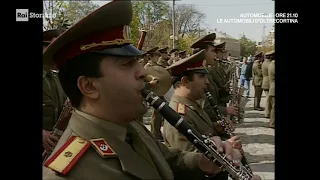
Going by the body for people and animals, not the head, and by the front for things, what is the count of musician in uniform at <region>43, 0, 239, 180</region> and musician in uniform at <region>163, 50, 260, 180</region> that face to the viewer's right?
2

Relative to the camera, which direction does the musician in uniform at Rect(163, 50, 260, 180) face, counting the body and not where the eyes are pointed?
to the viewer's right

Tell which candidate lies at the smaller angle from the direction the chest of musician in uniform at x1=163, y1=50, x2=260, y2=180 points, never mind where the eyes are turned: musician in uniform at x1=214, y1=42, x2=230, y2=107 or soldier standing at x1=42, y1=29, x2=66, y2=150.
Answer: the musician in uniform

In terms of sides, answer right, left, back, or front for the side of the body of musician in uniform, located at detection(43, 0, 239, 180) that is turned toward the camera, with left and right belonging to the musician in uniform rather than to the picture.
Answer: right

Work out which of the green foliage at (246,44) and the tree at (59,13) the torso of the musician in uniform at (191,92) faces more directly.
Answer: the green foliage

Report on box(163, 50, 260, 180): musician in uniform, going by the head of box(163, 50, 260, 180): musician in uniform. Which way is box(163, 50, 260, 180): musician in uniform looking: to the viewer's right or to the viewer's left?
to the viewer's right

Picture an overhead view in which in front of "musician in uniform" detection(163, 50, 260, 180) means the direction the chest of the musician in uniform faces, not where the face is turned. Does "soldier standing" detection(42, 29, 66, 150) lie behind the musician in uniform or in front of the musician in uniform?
behind
